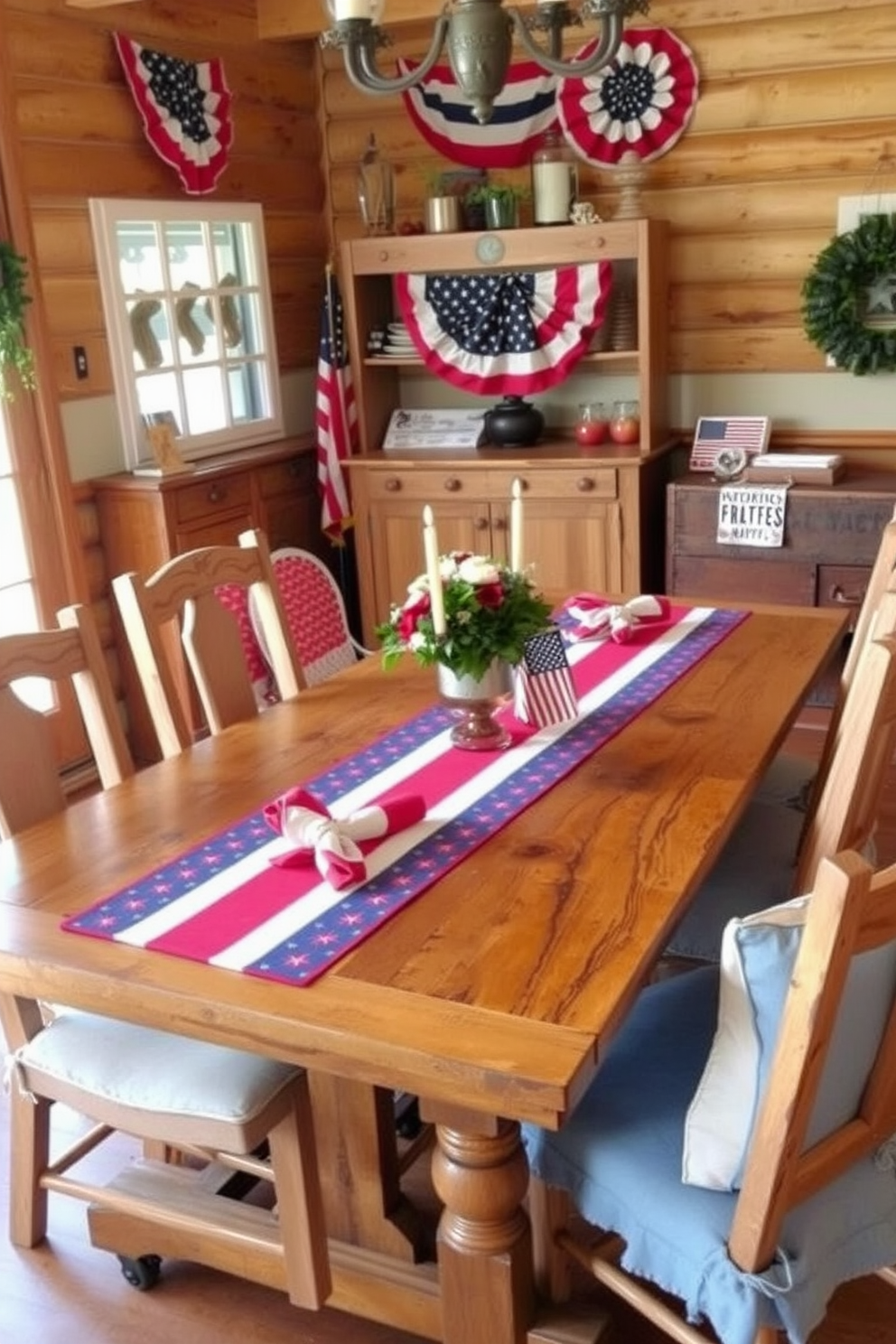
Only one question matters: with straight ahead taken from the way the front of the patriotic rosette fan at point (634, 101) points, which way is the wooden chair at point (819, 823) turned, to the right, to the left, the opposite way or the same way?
to the right

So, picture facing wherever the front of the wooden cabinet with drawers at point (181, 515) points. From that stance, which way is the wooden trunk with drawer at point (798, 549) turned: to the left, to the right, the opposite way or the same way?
to the right

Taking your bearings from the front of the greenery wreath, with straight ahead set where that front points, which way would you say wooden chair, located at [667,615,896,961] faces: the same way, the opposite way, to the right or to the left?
to the right

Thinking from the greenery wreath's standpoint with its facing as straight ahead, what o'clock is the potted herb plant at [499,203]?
The potted herb plant is roughly at 3 o'clock from the greenery wreath.

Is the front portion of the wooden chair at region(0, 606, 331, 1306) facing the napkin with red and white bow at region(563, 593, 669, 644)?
no

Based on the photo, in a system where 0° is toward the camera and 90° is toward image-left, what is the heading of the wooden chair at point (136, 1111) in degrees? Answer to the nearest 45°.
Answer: approximately 315°

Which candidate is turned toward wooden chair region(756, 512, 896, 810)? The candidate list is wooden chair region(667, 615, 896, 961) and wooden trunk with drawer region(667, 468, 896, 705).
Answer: the wooden trunk with drawer

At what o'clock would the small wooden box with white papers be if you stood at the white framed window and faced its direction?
The small wooden box with white papers is roughly at 11 o'clock from the white framed window.

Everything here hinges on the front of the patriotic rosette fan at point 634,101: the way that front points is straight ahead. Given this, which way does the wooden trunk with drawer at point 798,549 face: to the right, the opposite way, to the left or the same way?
the same way

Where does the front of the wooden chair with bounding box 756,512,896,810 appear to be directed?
to the viewer's left

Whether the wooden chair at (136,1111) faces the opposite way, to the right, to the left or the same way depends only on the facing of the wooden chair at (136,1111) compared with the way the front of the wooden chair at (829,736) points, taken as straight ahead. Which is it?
the opposite way

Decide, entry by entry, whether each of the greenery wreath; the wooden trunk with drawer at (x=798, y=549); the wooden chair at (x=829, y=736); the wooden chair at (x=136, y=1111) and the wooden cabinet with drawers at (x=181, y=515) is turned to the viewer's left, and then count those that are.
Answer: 1

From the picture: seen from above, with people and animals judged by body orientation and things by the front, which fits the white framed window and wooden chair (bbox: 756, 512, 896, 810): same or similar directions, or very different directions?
very different directions

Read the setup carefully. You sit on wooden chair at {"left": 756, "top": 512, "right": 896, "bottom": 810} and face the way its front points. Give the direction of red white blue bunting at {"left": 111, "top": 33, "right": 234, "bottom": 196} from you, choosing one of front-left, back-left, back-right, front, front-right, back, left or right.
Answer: front-right

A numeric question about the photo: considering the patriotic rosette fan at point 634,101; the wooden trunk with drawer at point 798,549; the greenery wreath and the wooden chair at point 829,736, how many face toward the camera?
3

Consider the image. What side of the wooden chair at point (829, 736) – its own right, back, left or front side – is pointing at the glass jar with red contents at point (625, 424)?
right

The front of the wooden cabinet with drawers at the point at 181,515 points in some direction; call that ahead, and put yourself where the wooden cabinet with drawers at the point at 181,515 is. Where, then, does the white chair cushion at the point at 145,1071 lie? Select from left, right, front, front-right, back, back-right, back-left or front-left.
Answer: front-right

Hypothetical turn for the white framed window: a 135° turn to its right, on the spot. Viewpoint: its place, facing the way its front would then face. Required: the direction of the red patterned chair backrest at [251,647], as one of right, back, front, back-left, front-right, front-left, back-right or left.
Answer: left

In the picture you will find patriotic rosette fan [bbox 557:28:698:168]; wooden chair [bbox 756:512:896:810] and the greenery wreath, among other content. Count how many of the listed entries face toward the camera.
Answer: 2

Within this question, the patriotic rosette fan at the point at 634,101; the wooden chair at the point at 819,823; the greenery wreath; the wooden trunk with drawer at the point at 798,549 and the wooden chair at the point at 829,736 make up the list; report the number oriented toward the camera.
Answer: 3

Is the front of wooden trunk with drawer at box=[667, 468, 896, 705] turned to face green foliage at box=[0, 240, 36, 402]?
no

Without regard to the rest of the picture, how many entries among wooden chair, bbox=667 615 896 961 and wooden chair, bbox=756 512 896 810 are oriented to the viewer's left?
2
